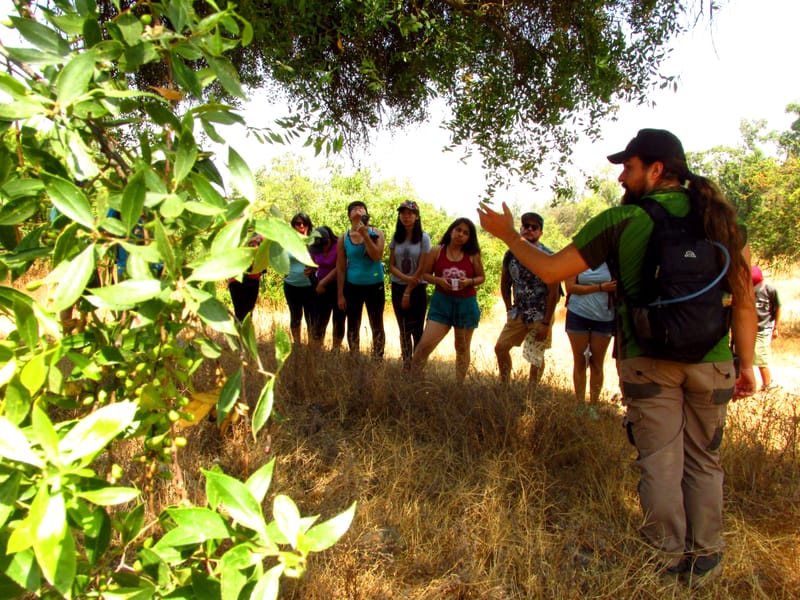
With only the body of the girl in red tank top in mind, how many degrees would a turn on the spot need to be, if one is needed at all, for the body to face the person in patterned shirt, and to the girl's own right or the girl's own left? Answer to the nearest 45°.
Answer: approximately 90° to the girl's own left

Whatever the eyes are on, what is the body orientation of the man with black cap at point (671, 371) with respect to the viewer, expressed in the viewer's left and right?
facing away from the viewer and to the left of the viewer

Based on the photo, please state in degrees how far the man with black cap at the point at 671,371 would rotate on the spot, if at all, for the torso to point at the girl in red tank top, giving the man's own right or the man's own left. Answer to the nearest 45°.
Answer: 0° — they already face them

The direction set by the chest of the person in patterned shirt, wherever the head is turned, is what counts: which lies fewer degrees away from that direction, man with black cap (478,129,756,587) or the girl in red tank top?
the man with black cap

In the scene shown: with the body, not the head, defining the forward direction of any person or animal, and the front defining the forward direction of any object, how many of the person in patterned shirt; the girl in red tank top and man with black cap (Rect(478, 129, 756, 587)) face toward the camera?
2

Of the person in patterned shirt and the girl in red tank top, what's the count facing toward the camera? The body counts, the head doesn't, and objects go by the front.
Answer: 2
